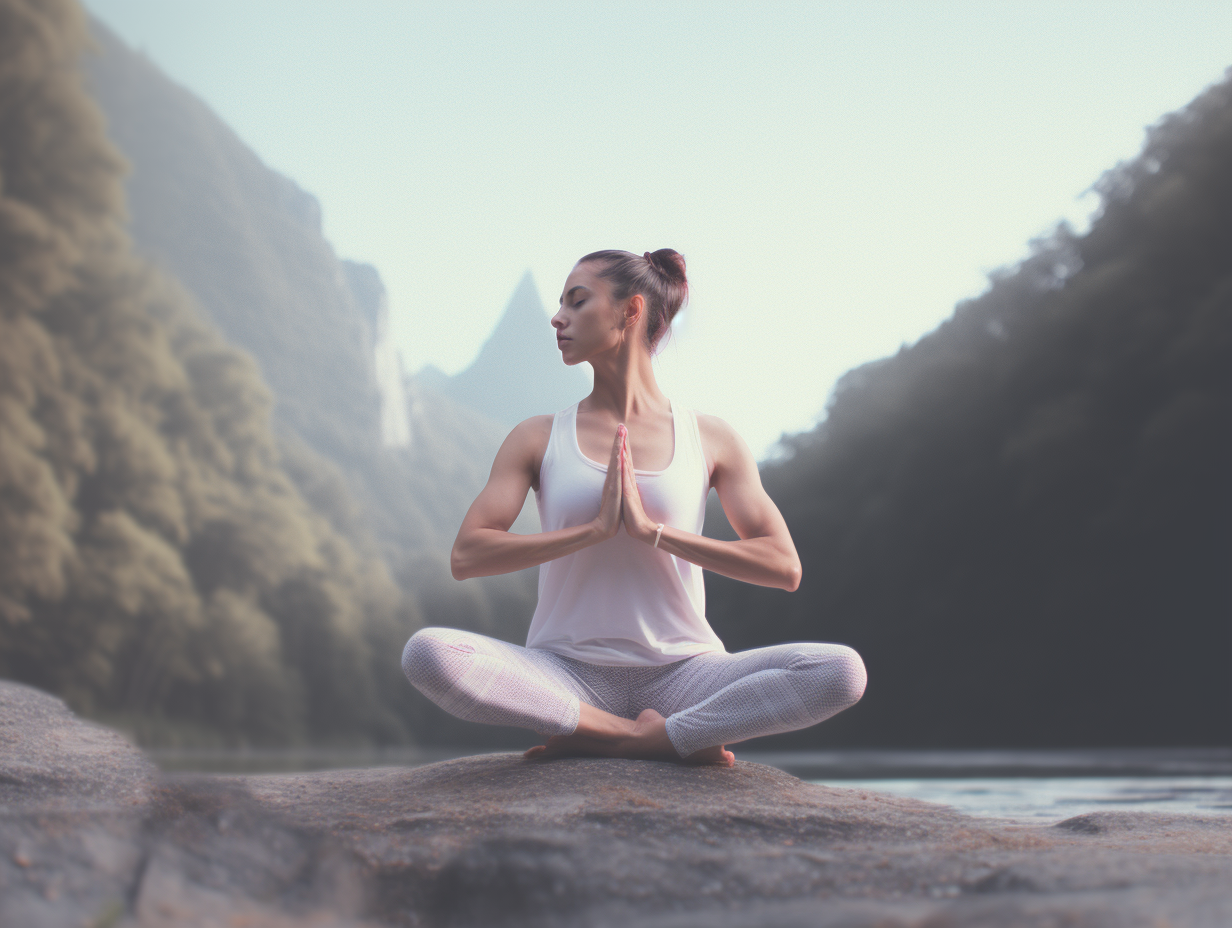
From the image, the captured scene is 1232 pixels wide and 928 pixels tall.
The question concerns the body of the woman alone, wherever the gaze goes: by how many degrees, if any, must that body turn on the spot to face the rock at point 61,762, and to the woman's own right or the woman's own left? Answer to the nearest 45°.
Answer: approximately 90° to the woman's own right

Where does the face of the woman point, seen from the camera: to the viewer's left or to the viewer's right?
to the viewer's left

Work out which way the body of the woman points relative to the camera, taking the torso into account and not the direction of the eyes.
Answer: toward the camera

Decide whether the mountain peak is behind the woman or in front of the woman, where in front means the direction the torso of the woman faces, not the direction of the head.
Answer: behind

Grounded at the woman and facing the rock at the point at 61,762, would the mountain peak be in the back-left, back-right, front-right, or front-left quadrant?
back-right
